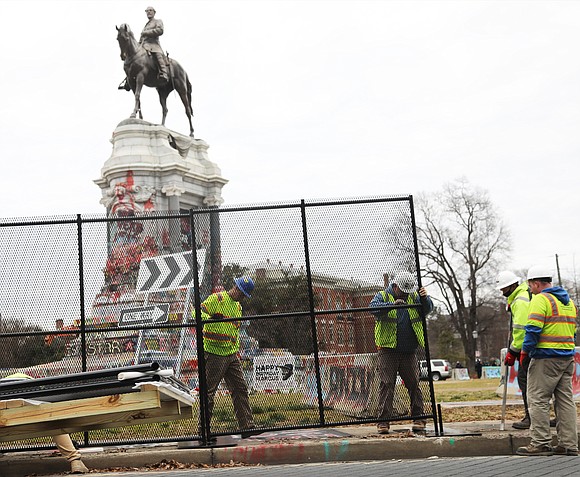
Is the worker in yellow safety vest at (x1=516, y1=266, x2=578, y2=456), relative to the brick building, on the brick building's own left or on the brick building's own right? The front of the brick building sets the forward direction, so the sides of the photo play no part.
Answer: on the brick building's own left

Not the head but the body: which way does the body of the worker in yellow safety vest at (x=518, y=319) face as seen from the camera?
to the viewer's left

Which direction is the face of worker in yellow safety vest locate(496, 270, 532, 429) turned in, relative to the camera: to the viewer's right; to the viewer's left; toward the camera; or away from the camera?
to the viewer's left

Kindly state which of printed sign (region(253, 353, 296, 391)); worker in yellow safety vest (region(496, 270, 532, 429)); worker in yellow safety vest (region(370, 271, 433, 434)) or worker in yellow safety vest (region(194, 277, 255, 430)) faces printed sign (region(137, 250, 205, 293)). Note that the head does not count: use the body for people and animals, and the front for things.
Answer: worker in yellow safety vest (region(496, 270, 532, 429))

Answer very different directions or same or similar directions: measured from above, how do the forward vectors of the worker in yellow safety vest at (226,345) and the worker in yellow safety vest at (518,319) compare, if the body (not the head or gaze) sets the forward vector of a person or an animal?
very different directions

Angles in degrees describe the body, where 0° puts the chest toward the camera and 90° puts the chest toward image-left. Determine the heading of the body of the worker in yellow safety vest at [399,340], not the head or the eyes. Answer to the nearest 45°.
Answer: approximately 0°

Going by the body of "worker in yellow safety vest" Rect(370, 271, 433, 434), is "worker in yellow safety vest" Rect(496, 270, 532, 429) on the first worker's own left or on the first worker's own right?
on the first worker's own left

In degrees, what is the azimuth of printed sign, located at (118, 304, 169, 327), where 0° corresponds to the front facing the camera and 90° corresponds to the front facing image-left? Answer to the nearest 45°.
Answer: approximately 0°

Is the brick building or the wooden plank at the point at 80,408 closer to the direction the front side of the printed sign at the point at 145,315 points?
the wooden plank

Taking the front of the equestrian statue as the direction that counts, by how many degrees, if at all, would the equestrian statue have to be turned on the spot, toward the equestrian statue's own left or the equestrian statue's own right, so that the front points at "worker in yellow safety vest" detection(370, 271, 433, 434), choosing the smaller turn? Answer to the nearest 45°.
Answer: approximately 45° to the equestrian statue's own left

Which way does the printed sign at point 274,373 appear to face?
toward the camera

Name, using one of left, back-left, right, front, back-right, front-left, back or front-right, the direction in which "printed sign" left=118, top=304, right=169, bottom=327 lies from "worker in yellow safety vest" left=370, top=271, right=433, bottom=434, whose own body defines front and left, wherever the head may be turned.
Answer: right

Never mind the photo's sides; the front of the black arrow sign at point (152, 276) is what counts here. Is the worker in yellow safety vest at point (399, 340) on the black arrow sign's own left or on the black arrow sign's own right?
on the black arrow sign's own left

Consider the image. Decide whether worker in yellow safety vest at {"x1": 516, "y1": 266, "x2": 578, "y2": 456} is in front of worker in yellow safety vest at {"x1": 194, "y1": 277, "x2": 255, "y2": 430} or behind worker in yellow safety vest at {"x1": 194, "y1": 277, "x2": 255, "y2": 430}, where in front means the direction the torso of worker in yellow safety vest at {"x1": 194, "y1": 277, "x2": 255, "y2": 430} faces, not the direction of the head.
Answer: in front

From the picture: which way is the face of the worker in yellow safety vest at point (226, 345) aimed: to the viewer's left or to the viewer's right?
to the viewer's right

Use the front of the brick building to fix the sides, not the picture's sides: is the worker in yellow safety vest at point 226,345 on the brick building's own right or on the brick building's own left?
on the brick building's own right
